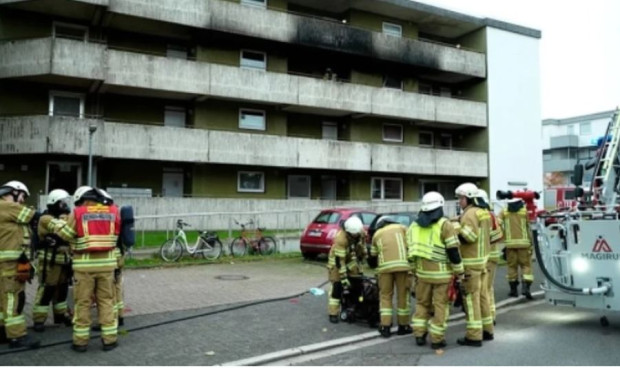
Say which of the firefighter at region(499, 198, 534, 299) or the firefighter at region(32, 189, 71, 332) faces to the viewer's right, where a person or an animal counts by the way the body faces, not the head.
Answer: the firefighter at region(32, 189, 71, 332)

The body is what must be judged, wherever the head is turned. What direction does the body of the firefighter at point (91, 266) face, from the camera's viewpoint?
away from the camera

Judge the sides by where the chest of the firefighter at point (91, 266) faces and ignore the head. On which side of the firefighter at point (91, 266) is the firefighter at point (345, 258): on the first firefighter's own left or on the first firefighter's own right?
on the first firefighter's own right

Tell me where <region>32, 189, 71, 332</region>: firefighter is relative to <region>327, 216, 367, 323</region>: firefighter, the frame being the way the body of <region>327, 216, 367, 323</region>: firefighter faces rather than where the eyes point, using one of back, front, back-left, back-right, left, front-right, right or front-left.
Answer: back-right

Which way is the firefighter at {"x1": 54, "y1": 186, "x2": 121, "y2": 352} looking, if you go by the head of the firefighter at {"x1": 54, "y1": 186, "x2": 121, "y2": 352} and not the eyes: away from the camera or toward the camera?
away from the camera

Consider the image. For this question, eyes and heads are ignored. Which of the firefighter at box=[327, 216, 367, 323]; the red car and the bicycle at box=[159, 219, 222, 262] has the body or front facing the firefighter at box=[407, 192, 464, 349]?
the firefighter at box=[327, 216, 367, 323]
